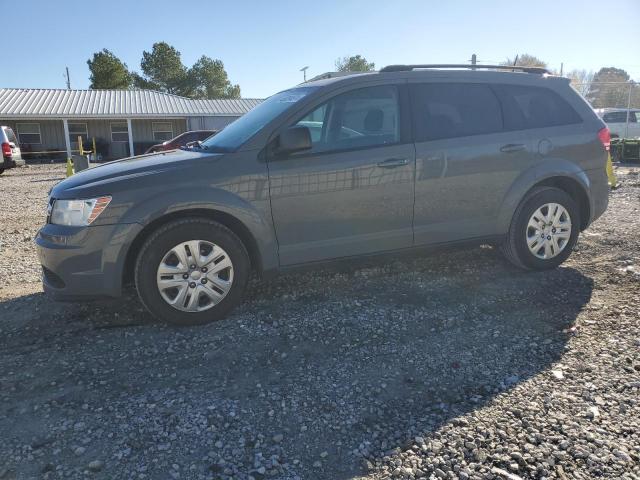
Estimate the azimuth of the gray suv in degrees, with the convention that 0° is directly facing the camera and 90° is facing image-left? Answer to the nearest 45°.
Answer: approximately 45°

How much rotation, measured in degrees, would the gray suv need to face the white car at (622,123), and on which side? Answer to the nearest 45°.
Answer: approximately 180°

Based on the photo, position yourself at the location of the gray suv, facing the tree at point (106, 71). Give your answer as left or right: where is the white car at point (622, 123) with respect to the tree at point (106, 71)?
right

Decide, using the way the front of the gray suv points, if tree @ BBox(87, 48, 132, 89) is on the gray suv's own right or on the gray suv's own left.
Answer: on the gray suv's own right

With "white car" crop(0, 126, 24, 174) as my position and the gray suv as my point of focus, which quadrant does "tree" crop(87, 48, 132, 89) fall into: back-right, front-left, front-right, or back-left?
back-left

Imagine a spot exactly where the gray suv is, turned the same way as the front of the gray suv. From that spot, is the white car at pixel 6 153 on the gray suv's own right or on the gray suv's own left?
on the gray suv's own right
